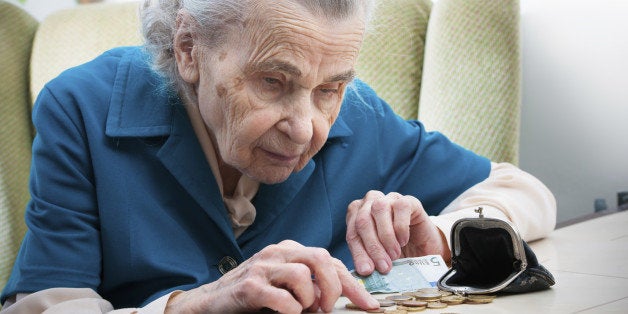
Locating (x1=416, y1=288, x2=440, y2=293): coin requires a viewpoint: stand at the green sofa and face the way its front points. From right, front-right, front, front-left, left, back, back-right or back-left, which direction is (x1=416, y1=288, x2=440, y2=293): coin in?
front

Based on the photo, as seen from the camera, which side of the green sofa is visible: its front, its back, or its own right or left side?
front

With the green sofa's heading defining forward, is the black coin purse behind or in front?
in front

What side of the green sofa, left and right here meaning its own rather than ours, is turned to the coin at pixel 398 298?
front

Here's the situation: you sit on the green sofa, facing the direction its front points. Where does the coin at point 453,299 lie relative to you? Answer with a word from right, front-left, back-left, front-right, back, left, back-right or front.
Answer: front

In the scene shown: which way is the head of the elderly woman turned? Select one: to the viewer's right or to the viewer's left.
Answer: to the viewer's right

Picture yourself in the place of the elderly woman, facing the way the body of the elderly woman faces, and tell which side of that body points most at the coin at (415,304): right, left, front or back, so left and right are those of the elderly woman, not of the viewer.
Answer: front

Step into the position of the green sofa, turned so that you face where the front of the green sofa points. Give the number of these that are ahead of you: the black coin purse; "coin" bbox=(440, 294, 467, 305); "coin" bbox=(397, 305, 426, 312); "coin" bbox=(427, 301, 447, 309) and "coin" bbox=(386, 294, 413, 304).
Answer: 5

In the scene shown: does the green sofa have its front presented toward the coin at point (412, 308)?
yes

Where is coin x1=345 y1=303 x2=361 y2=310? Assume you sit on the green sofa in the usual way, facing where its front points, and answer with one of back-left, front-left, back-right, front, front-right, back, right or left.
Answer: front

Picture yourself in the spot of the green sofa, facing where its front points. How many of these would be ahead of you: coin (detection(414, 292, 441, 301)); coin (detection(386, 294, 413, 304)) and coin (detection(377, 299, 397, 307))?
3

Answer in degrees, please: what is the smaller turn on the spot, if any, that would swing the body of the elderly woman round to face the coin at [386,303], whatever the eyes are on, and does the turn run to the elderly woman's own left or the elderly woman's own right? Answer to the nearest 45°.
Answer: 0° — they already face it

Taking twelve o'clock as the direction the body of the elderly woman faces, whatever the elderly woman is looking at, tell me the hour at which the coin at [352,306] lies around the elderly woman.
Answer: The coin is roughly at 12 o'clock from the elderly woman.

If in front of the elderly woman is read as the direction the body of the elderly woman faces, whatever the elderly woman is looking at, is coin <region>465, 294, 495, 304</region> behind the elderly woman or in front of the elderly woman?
in front

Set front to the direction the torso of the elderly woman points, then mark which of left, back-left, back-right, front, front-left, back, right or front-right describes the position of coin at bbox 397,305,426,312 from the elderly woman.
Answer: front

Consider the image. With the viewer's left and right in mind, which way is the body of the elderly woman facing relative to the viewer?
facing the viewer and to the right of the viewer

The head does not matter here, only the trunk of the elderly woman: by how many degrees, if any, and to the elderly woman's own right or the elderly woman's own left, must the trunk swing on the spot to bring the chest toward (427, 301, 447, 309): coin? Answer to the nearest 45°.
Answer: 0° — they already face it
